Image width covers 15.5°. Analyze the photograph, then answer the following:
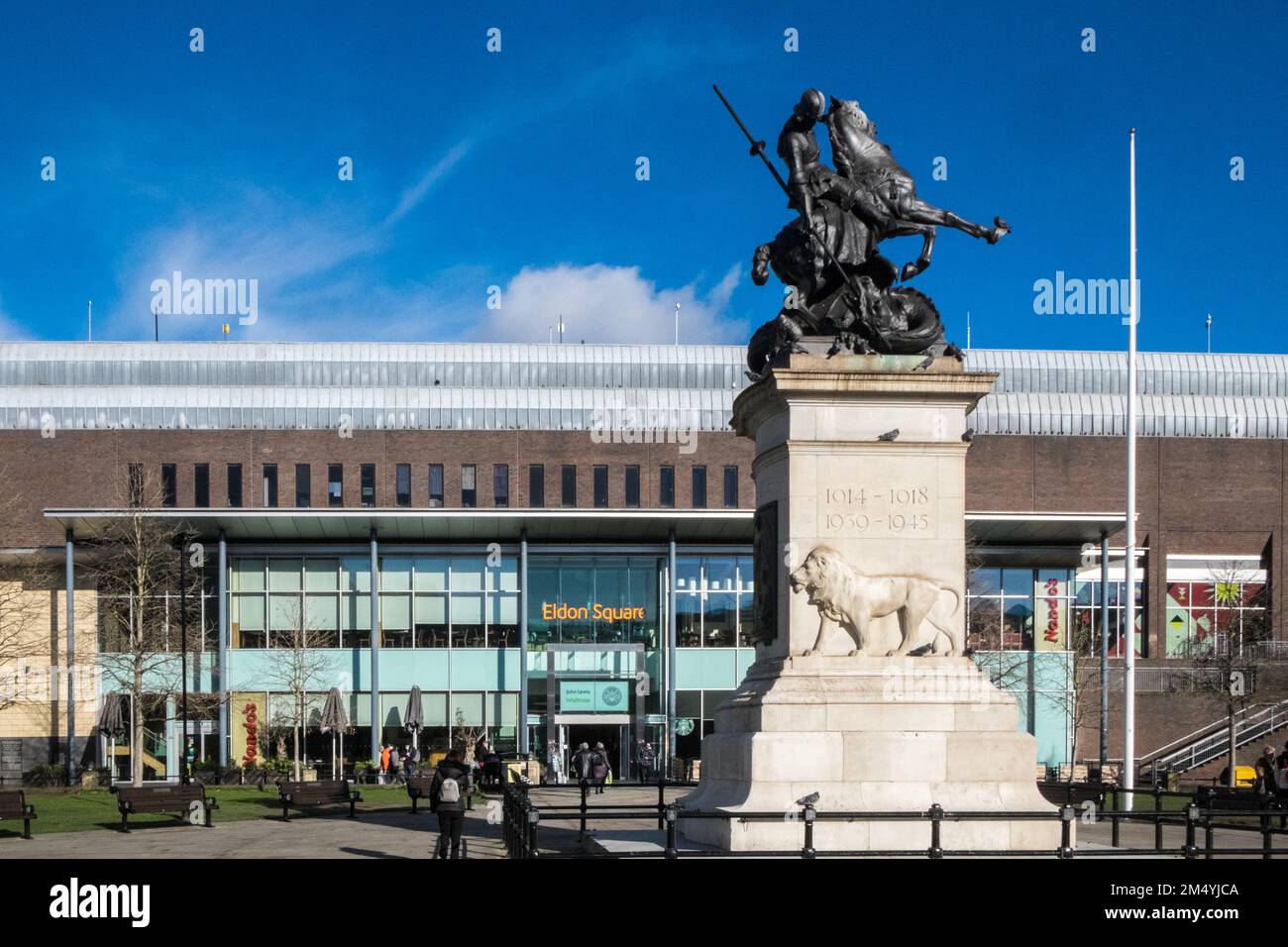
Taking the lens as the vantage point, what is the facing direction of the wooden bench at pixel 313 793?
facing the viewer and to the right of the viewer

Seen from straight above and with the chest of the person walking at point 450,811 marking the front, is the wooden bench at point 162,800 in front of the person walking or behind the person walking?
in front

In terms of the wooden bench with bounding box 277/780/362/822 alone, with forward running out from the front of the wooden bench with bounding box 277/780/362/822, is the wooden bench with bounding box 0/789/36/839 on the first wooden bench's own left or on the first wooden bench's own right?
on the first wooden bench's own right

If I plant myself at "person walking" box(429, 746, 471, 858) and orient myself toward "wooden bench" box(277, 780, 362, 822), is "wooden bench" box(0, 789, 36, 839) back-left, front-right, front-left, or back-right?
front-left

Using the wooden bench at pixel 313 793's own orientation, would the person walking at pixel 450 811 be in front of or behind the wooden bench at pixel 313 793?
in front

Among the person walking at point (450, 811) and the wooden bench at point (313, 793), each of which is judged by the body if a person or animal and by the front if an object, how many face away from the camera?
1

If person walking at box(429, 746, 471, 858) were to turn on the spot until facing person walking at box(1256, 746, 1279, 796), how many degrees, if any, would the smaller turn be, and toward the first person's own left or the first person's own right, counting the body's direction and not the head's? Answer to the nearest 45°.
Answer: approximately 45° to the first person's own right

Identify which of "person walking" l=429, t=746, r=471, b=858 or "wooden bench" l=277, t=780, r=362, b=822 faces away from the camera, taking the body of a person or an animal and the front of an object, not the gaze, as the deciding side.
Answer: the person walking

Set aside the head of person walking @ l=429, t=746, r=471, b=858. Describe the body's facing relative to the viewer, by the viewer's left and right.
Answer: facing away from the viewer
